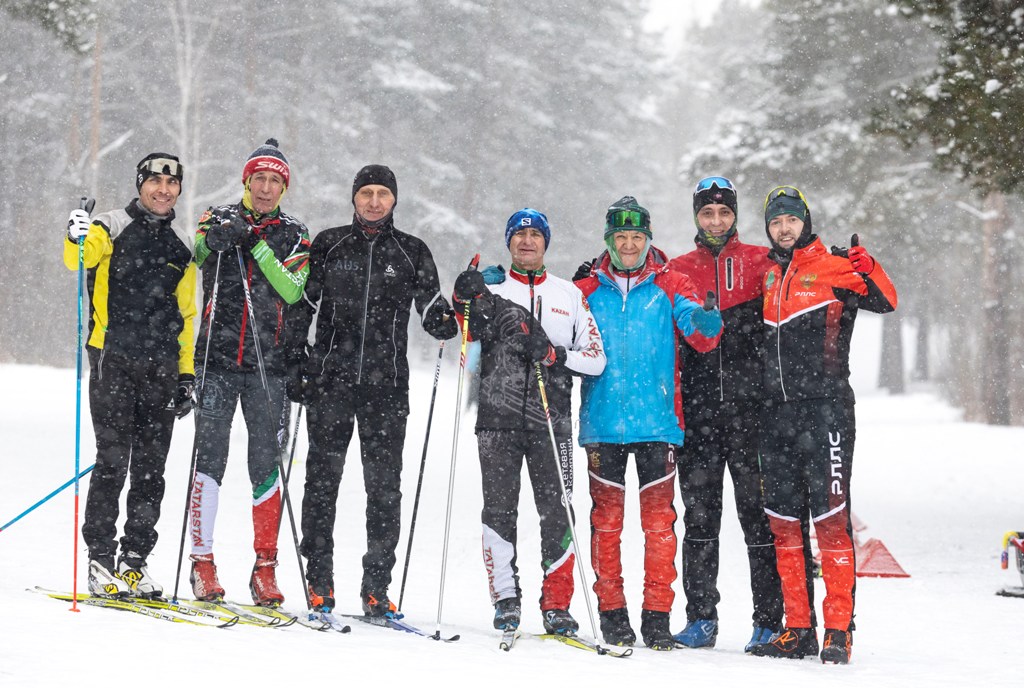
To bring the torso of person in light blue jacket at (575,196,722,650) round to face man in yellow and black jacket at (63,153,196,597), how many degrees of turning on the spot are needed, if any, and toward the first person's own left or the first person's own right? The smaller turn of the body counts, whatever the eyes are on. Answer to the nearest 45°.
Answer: approximately 90° to the first person's own right

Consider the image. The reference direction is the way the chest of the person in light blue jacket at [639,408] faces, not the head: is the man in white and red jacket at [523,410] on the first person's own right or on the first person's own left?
on the first person's own right

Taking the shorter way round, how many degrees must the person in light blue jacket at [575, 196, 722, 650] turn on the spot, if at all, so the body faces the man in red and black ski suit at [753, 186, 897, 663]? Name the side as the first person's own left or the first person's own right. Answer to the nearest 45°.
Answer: approximately 90° to the first person's own left

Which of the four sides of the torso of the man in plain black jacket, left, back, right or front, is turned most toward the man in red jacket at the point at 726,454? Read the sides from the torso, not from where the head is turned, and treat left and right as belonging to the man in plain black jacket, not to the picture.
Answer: left

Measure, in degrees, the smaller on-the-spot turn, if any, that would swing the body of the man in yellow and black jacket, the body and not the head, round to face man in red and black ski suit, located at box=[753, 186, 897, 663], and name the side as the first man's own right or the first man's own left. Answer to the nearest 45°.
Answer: approximately 45° to the first man's own left

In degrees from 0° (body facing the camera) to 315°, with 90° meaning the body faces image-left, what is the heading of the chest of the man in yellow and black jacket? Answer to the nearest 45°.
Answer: approximately 315°

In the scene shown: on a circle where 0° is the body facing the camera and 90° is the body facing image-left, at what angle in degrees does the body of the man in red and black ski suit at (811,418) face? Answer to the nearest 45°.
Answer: approximately 45°

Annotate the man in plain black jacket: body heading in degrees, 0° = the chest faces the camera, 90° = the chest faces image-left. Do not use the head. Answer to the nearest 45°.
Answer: approximately 0°

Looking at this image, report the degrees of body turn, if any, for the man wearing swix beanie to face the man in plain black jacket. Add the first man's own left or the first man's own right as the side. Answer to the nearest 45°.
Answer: approximately 90° to the first man's own left

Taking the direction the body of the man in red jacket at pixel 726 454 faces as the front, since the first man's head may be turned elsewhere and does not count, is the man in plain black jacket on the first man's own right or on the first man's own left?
on the first man's own right
